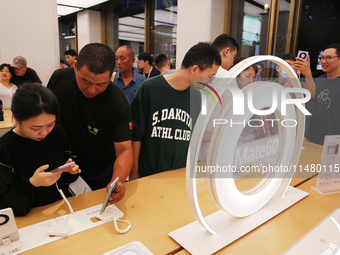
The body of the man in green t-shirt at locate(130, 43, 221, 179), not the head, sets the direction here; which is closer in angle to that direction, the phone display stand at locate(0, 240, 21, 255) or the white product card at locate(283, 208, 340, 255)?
the white product card

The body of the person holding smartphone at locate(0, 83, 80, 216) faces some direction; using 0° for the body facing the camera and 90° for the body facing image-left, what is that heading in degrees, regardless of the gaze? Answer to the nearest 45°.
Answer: approximately 315°

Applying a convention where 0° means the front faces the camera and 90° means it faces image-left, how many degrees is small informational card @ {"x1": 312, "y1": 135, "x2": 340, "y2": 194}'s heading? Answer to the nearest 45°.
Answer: approximately 0°

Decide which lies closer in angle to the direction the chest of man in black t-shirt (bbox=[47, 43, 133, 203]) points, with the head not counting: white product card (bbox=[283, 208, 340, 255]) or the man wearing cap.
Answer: the white product card

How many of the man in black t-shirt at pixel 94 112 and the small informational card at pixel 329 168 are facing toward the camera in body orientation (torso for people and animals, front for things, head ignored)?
2

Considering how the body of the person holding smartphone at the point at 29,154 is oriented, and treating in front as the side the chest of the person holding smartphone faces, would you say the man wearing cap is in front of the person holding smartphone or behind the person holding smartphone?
behind

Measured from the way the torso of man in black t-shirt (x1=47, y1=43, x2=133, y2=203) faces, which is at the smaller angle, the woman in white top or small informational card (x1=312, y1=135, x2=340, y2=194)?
the small informational card

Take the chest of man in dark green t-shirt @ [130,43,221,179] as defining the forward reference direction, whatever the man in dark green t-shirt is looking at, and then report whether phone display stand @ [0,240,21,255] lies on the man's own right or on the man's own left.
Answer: on the man's own right

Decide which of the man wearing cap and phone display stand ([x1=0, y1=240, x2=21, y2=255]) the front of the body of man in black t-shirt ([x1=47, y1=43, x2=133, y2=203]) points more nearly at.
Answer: the phone display stand

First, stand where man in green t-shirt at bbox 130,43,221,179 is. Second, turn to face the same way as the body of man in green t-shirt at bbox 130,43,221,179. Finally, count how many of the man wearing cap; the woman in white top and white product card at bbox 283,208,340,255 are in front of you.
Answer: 1

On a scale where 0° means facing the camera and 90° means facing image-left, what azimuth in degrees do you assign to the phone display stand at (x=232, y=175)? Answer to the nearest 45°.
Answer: approximately 315°

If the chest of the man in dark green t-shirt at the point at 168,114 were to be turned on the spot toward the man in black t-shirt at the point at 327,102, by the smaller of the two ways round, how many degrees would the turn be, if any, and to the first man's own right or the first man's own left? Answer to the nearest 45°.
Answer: approximately 90° to the first man's own left
